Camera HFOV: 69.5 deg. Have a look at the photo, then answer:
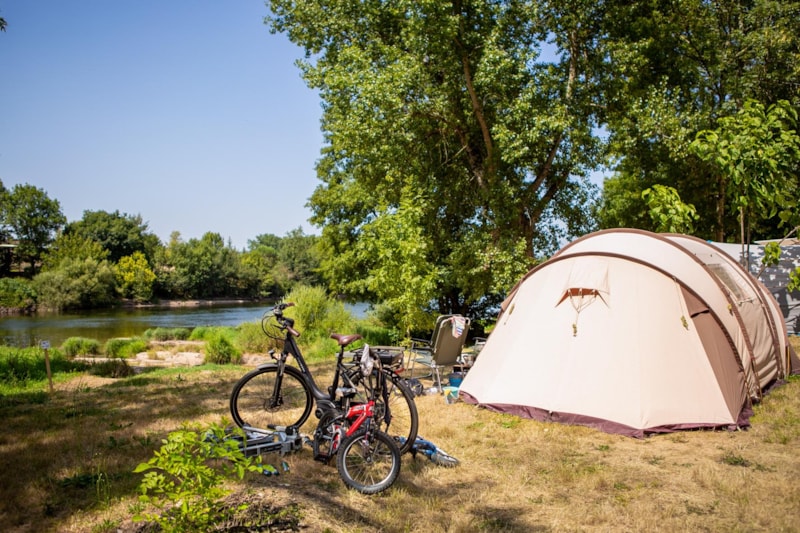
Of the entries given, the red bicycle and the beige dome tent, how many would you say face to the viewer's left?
0

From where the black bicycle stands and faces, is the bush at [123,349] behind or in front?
in front

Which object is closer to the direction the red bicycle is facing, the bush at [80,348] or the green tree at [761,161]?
the green tree

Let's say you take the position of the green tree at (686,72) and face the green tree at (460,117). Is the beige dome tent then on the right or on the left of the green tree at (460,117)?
left

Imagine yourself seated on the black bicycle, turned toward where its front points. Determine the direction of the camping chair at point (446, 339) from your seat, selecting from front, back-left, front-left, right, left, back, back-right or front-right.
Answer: right

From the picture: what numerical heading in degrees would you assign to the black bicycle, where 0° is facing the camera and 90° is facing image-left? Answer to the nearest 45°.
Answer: approximately 135°

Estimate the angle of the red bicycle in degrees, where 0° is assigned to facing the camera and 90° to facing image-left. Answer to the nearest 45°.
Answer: approximately 315°

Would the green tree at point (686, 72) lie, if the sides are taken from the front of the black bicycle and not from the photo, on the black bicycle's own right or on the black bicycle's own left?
on the black bicycle's own right

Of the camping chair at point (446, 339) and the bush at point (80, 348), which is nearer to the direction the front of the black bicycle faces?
the bush

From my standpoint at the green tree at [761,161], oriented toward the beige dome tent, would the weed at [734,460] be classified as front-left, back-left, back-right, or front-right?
front-left

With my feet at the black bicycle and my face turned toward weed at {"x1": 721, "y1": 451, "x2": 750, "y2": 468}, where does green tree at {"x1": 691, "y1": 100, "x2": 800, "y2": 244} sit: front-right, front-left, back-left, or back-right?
front-left
